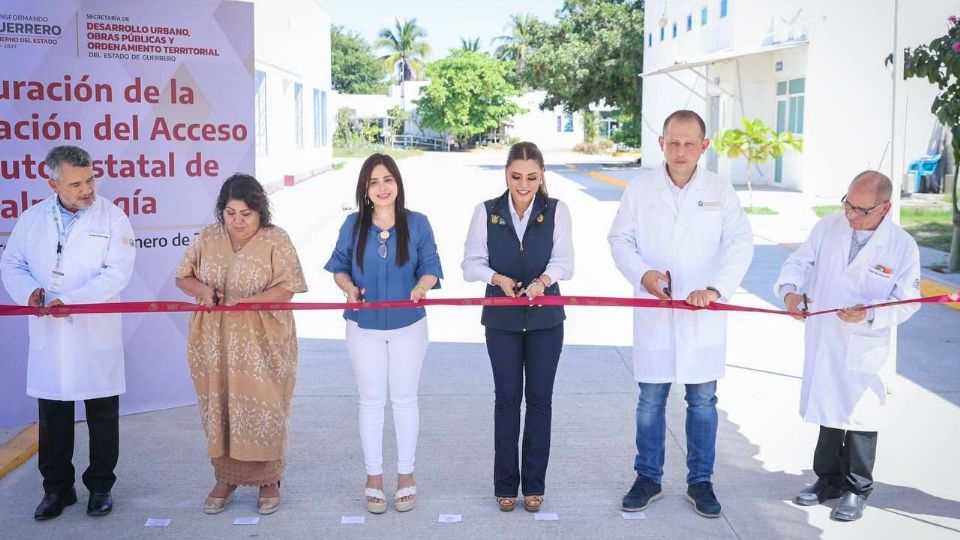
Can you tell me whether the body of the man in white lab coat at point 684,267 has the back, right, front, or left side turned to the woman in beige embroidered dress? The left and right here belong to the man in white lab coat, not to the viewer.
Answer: right

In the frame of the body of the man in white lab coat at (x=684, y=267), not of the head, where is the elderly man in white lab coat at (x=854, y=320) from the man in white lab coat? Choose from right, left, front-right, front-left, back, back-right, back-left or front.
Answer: left

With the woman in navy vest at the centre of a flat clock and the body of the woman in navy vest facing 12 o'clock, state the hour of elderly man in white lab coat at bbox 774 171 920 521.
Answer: The elderly man in white lab coat is roughly at 9 o'clock from the woman in navy vest.

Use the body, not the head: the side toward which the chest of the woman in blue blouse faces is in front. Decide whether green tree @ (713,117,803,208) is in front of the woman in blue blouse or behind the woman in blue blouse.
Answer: behind

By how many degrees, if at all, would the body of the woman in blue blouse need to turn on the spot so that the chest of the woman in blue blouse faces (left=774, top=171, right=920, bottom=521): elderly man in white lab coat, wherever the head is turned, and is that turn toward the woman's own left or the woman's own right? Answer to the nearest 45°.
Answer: approximately 90° to the woman's own left

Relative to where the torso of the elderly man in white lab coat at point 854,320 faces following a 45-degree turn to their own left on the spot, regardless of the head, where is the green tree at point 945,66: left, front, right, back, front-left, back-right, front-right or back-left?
back

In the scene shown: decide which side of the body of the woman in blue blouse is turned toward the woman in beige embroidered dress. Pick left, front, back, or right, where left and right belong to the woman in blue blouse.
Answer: right

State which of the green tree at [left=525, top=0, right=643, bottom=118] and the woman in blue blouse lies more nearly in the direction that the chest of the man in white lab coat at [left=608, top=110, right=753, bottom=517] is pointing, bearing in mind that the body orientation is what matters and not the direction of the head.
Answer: the woman in blue blouse
